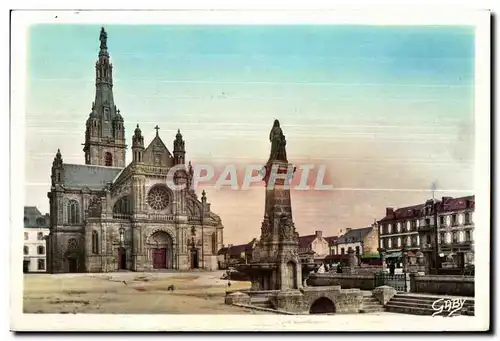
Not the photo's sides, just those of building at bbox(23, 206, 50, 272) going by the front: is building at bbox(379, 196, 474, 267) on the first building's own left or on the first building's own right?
on the first building's own left

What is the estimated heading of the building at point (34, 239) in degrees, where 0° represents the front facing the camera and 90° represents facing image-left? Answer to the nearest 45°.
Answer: approximately 0°

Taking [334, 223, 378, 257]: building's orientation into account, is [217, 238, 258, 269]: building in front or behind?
in front

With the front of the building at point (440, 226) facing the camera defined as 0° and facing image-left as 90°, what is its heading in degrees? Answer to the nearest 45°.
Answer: approximately 45°

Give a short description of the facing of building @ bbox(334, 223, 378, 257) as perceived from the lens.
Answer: facing the viewer and to the left of the viewer

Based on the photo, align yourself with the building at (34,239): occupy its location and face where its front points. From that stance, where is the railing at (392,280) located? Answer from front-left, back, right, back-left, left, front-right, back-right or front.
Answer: left

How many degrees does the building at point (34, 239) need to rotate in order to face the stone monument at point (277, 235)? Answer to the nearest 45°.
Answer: approximately 90° to its left

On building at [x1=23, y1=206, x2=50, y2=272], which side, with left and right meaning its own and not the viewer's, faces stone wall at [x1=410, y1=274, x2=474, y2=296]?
left
